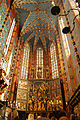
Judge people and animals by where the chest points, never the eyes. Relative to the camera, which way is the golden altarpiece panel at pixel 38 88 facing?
toward the camera
